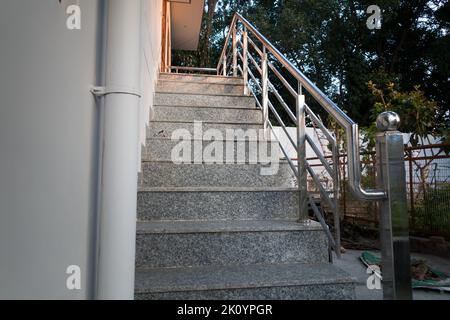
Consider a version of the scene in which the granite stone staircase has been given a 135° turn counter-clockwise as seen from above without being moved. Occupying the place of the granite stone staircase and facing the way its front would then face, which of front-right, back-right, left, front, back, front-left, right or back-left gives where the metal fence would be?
front

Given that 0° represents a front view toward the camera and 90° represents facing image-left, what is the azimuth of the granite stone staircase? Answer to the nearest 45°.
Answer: approximately 0°
